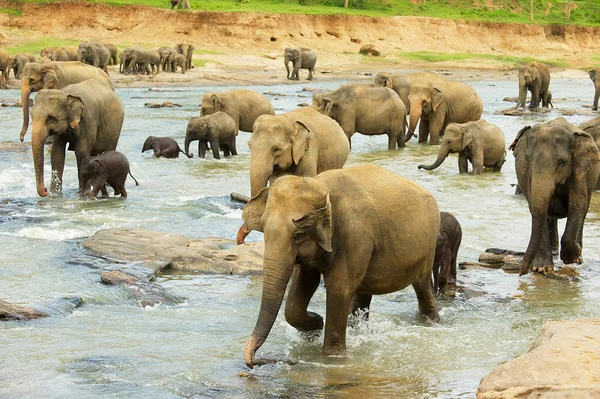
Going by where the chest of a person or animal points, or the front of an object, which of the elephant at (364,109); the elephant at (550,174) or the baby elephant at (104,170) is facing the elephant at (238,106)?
the elephant at (364,109)

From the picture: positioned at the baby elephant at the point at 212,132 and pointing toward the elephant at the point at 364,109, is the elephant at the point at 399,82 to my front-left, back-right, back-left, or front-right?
front-left

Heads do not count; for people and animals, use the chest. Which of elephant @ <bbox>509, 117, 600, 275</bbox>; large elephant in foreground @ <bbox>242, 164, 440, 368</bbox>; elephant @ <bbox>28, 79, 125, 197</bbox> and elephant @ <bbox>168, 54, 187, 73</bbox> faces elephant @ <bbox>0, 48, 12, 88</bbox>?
elephant @ <bbox>168, 54, 187, 73</bbox>

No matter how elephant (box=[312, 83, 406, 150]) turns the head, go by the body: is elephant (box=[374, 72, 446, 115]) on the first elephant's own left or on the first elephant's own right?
on the first elephant's own right

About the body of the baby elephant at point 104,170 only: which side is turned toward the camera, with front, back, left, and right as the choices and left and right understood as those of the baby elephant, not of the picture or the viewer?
left

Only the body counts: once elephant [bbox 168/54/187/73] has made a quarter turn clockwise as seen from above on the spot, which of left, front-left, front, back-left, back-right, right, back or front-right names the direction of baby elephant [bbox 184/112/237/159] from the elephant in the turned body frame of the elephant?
back-left

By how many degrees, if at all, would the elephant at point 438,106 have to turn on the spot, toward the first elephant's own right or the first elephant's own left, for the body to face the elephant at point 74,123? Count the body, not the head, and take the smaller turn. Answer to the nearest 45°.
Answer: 0° — it already faces it

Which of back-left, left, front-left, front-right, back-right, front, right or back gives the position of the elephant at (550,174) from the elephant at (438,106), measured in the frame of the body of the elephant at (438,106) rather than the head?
front-left

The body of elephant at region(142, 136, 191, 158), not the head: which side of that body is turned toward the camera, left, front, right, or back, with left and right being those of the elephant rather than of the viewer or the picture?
left

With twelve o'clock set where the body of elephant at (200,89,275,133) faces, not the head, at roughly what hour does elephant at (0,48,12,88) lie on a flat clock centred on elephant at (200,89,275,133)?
elephant at (0,48,12,88) is roughly at 2 o'clock from elephant at (200,89,275,133).

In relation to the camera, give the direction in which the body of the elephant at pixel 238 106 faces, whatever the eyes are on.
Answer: to the viewer's left

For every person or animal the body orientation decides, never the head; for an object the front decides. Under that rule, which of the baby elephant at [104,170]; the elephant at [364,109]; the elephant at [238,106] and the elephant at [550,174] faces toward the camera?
the elephant at [550,174]

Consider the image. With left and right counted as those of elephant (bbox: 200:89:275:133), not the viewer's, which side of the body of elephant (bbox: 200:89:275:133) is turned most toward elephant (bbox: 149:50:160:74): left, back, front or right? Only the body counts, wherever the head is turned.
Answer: right

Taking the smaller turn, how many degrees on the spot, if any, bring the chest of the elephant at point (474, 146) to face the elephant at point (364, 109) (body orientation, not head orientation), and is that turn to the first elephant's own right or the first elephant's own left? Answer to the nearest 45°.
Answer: approximately 90° to the first elephant's own right

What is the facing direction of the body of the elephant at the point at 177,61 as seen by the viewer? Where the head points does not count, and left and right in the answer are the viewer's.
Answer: facing the viewer and to the left of the viewer

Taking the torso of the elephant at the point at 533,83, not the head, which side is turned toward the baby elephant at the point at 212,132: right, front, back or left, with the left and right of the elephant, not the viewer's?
front

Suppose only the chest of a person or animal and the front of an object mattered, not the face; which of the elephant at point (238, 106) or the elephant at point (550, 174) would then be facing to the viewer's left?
the elephant at point (238, 106)

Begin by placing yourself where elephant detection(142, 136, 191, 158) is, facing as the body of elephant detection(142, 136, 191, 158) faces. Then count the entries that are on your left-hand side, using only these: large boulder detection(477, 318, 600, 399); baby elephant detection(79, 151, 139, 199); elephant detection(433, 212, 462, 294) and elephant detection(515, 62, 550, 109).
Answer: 3
